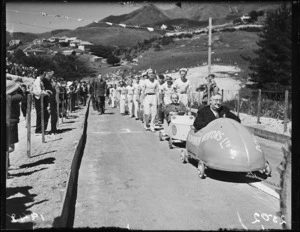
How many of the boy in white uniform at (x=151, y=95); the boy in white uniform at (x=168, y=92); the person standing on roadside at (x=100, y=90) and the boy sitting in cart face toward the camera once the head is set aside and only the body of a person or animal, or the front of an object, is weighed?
4

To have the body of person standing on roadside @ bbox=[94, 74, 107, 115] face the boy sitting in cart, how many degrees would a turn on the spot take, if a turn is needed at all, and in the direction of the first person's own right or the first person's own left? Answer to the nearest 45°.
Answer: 0° — they already face them

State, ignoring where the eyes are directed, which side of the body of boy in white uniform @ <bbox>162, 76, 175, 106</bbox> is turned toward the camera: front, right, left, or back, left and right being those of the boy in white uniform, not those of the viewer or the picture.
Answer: front

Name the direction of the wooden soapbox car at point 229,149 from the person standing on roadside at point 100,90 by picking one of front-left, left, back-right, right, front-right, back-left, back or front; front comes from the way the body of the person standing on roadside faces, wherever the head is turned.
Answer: front

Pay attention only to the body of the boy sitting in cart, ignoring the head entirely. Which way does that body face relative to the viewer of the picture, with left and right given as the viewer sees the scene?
facing the viewer

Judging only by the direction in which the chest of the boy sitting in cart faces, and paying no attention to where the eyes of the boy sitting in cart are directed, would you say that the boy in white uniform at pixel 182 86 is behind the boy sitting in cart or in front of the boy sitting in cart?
behind

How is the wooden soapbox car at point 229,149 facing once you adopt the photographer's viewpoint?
facing the viewer and to the right of the viewer

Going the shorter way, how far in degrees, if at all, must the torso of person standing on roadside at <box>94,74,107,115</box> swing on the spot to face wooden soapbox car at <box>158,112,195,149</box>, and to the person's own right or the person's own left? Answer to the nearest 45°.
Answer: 0° — they already face it

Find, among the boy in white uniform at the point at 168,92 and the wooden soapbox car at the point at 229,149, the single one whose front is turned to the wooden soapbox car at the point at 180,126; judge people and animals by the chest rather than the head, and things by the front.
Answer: the boy in white uniform

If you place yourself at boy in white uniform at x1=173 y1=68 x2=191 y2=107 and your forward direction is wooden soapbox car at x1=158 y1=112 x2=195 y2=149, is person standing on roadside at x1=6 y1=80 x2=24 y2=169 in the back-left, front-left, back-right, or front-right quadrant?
front-right

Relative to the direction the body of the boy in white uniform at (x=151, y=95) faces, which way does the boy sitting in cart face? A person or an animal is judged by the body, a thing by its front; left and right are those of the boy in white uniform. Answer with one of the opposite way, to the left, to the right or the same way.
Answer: the same way

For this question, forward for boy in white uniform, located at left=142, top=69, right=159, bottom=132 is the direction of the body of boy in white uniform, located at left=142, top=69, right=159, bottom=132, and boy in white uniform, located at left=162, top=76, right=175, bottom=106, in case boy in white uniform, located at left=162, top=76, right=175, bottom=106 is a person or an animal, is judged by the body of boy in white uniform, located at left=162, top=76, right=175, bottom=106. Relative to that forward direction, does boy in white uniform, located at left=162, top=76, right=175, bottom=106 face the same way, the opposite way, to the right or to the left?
the same way
